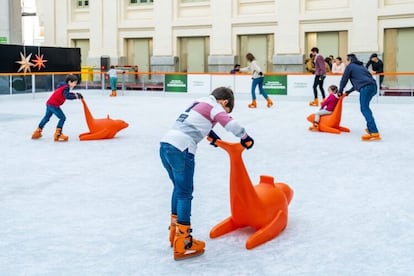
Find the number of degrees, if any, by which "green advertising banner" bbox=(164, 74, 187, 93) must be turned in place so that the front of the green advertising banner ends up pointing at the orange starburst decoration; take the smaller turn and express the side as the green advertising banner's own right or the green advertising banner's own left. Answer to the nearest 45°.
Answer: approximately 90° to the green advertising banner's own right

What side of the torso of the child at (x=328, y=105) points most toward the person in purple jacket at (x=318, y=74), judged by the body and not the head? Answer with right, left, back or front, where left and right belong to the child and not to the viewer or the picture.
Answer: right

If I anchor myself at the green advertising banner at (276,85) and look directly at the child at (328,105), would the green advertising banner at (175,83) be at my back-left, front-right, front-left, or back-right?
back-right

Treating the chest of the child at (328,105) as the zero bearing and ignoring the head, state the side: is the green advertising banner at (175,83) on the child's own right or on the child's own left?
on the child's own right

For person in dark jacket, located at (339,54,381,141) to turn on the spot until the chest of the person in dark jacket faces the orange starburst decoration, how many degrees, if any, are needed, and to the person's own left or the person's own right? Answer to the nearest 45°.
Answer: approximately 45° to the person's own right
